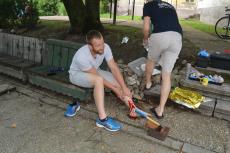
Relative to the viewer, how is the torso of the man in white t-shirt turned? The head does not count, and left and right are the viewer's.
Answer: facing the viewer and to the right of the viewer

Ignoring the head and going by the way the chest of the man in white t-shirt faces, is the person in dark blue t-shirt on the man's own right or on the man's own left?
on the man's own left

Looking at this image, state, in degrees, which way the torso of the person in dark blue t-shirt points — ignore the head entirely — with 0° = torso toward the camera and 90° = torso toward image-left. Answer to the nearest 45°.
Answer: approximately 135°

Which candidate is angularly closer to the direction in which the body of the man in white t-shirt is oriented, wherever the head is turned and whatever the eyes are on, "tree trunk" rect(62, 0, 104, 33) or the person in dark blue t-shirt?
the person in dark blue t-shirt

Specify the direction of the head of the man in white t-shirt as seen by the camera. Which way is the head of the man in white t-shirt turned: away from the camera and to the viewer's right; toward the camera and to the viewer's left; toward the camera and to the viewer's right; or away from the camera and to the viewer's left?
toward the camera and to the viewer's right

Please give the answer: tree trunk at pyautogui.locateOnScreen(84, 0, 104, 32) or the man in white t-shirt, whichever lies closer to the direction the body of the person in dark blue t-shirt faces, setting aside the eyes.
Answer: the tree trunk

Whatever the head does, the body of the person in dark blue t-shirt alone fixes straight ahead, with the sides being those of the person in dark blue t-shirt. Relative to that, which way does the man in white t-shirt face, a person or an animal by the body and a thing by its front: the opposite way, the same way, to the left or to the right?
the opposite way

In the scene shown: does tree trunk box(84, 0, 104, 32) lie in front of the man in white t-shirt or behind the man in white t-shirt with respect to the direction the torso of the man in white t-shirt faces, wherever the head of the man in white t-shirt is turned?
behind

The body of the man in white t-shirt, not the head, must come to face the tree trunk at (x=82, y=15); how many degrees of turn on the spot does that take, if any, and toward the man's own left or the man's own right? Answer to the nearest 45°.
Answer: approximately 135° to the man's own left

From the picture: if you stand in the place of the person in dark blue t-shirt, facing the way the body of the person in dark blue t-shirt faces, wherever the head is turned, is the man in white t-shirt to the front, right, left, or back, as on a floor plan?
left
